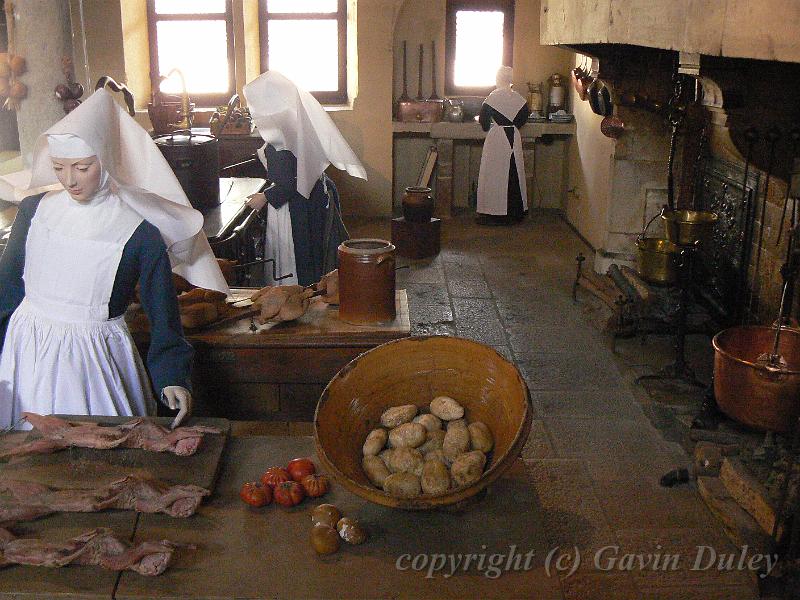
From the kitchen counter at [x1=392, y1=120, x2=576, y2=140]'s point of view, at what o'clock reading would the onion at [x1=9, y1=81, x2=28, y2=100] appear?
The onion is roughly at 1 o'clock from the kitchen counter.

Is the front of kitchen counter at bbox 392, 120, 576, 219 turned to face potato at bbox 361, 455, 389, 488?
yes

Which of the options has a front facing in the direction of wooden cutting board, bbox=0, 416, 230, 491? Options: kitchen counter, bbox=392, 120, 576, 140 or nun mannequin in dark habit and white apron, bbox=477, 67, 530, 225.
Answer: the kitchen counter

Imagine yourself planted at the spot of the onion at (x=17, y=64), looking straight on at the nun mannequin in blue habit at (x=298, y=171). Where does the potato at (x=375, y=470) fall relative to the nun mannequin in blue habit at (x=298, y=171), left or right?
right

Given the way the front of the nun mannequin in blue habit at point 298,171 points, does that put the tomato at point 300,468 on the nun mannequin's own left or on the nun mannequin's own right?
on the nun mannequin's own left

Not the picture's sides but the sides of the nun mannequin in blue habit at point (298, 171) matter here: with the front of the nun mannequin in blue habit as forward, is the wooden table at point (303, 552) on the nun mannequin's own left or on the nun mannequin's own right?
on the nun mannequin's own left

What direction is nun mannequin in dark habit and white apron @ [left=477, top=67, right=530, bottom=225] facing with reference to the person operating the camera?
facing away from the viewer and to the left of the viewer

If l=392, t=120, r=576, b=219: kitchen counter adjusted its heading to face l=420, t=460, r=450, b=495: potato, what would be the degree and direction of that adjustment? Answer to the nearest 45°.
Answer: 0° — it already faces it

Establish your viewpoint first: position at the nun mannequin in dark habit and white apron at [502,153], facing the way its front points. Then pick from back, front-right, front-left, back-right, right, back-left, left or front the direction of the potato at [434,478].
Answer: back-left

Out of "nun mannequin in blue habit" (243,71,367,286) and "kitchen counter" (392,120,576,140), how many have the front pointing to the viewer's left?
1

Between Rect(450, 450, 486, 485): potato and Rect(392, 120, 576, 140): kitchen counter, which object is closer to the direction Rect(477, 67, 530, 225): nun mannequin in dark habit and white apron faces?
the kitchen counter

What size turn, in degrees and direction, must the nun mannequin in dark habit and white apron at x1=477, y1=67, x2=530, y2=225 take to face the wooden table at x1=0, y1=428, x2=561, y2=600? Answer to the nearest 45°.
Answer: approximately 135° to its left

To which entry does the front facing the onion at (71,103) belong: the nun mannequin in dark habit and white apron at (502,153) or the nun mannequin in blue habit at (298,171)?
the nun mannequin in blue habit at (298,171)

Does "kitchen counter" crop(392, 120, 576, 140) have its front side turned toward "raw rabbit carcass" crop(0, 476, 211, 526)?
yes

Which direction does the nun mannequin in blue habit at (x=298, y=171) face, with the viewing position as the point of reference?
facing to the left of the viewer
